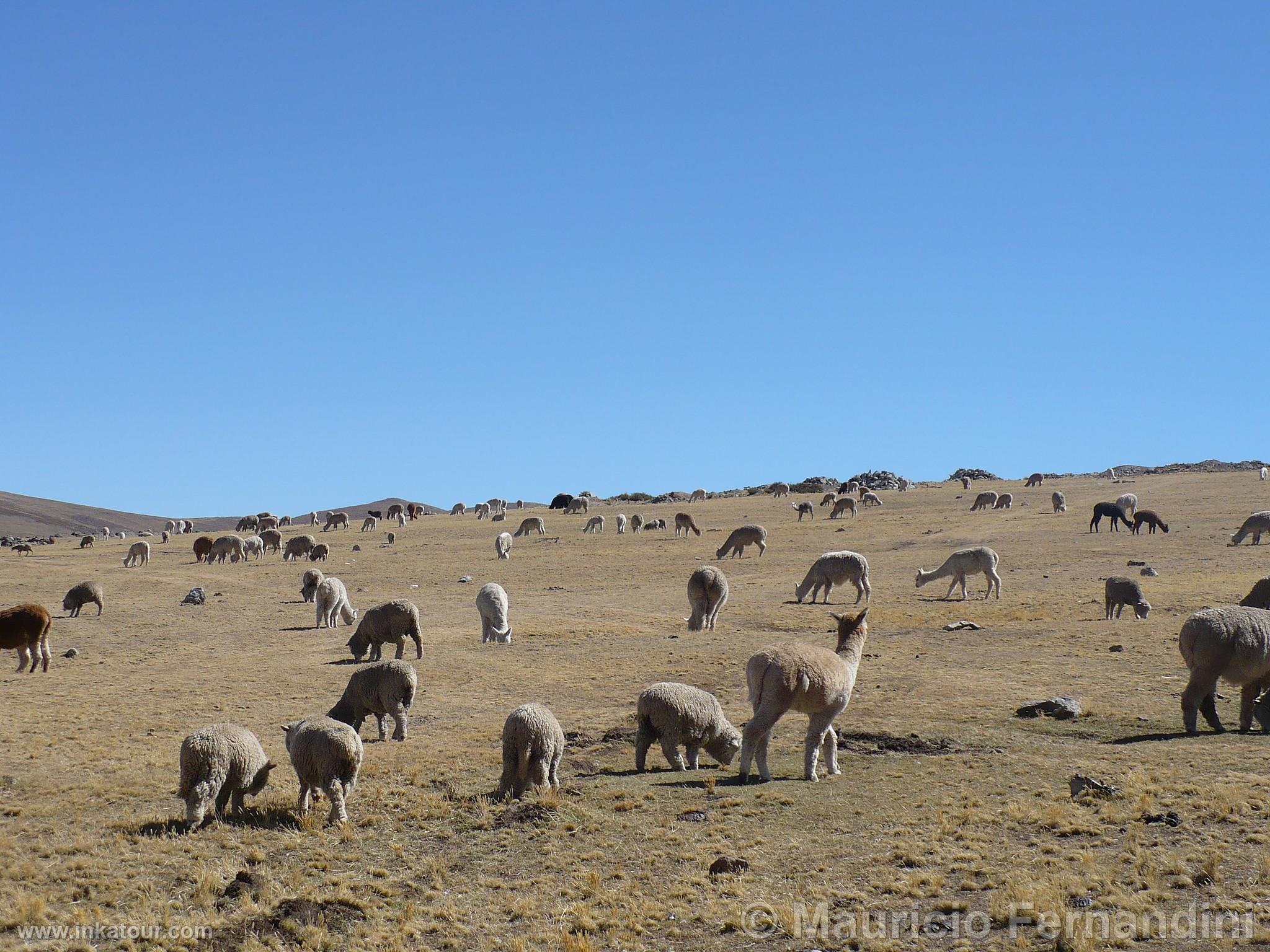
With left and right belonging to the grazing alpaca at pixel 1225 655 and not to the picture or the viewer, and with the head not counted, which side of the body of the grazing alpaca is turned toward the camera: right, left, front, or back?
right

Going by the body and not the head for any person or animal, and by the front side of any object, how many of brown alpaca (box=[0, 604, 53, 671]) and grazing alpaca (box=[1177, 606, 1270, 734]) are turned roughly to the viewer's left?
1

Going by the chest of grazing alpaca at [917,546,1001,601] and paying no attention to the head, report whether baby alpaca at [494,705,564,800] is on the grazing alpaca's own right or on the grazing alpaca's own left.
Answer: on the grazing alpaca's own left

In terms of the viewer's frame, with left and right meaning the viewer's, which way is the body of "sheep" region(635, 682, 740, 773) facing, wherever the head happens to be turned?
facing to the right of the viewer

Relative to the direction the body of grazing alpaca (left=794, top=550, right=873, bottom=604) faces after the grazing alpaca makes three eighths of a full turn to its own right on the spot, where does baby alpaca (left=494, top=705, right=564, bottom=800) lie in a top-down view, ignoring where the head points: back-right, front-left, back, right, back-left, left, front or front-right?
back-right

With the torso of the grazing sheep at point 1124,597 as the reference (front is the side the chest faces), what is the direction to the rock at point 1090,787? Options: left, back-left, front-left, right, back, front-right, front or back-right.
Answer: right

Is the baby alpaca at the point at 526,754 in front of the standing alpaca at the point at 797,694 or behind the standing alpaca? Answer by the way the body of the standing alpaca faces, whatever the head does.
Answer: behind

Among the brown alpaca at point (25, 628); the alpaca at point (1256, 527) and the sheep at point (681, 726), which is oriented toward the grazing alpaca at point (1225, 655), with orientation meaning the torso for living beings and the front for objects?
the sheep

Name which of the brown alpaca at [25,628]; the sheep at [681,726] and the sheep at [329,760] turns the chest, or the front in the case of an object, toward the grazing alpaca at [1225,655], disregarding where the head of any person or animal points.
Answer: the sheep at [681,726]

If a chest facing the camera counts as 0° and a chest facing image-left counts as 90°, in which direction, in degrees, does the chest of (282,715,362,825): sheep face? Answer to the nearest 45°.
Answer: approximately 135°

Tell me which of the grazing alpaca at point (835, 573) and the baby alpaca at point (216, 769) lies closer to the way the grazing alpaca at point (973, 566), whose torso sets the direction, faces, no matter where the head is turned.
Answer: the grazing alpaca

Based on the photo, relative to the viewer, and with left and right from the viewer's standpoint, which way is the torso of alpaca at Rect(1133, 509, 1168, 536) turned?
facing to the right of the viewer

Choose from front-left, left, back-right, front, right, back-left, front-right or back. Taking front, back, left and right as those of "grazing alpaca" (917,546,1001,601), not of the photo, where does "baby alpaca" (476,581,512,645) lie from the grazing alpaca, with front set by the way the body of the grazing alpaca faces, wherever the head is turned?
front-left

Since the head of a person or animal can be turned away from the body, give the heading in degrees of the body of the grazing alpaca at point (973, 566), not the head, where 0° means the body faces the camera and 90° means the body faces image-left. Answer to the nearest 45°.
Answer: approximately 90°

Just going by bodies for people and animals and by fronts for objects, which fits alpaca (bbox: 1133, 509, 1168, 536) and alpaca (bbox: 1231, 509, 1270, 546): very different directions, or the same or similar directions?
very different directions
